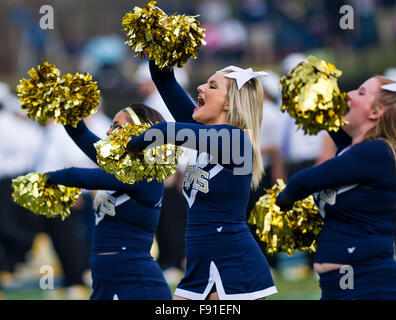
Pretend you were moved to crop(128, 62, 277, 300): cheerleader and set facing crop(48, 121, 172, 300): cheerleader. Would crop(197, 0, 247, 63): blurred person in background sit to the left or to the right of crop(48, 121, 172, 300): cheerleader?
right

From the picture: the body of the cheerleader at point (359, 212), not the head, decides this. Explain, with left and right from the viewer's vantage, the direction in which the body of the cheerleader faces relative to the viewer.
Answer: facing to the left of the viewer

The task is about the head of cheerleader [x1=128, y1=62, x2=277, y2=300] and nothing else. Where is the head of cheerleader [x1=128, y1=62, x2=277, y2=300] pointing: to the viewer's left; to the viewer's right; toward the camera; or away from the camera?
to the viewer's left

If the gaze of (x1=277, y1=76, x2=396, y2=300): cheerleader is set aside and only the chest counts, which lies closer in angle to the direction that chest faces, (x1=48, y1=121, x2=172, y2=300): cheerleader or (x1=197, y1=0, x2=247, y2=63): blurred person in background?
the cheerleader

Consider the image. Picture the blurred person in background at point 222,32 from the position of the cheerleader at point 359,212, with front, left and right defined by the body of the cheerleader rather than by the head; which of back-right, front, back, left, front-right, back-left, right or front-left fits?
right

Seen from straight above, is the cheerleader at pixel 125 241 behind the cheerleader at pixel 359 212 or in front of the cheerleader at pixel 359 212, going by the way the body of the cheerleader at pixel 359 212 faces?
in front

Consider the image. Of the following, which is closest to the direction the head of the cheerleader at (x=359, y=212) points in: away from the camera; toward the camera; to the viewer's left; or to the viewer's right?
to the viewer's left

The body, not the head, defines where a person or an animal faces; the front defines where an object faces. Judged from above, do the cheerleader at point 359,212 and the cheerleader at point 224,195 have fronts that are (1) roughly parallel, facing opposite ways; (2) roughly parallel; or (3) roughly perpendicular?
roughly parallel
